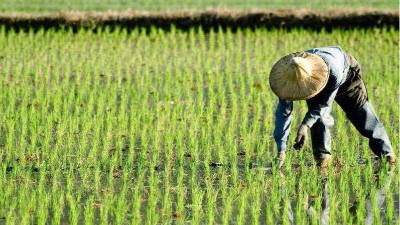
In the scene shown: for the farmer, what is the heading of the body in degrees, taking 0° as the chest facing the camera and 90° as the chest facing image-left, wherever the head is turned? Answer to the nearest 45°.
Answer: approximately 45°

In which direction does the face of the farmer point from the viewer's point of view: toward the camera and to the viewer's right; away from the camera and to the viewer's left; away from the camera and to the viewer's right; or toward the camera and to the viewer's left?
toward the camera and to the viewer's left
